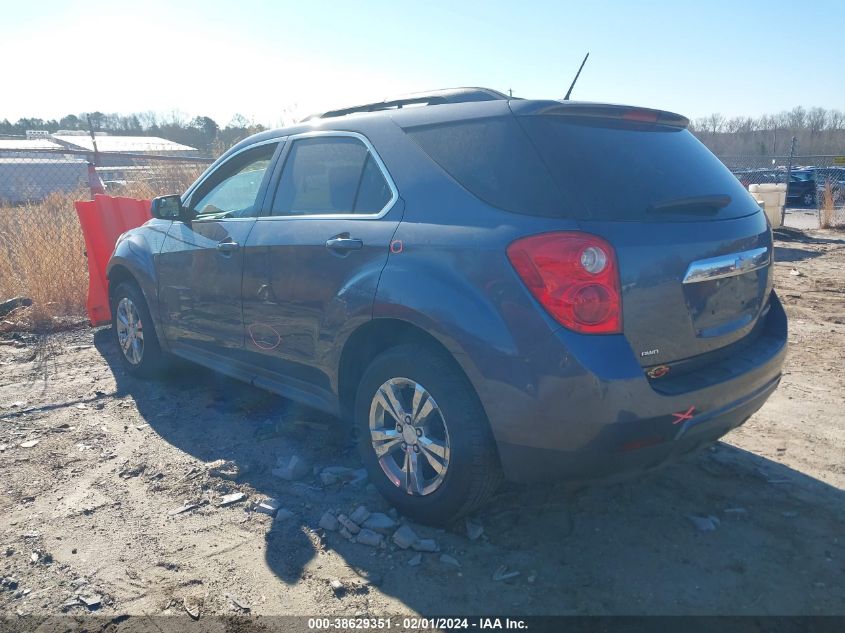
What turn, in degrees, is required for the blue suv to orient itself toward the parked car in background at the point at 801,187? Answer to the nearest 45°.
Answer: approximately 90° to its right

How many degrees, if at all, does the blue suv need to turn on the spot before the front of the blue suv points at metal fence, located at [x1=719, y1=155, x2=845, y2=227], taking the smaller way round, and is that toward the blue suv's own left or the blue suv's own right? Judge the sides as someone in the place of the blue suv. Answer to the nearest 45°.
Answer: approximately 90° to the blue suv's own right

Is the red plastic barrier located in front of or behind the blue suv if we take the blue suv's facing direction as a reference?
in front

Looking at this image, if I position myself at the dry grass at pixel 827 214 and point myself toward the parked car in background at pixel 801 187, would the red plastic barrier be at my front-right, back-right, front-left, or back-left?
back-left

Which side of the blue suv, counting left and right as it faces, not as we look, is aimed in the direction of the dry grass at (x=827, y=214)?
right

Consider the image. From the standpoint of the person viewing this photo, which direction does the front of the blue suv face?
facing away from the viewer and to the left of the viewer

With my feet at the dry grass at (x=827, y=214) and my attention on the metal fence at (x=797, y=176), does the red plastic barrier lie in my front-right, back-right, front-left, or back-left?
back-left

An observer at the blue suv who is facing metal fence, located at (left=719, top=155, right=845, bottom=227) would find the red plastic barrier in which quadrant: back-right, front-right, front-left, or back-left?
front-left

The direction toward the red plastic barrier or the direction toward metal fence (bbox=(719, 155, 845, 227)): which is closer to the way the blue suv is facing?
the red plastic barrier
